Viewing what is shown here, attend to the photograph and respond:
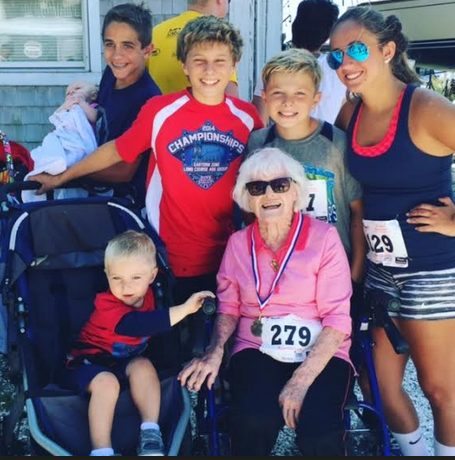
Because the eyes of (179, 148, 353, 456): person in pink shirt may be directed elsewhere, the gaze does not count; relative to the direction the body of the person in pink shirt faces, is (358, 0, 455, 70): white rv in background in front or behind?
behind

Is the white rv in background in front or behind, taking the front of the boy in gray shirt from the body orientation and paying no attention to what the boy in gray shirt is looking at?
behind

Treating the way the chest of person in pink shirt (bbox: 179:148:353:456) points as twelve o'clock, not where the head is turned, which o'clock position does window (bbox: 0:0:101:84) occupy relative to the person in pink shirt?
The window is roughly at 5 o'clock from the person in pink shirt.

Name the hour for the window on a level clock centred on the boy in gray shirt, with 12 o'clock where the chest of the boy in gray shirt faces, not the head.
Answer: The window is roughly at 5 o'clock from the boy in gray shirt.

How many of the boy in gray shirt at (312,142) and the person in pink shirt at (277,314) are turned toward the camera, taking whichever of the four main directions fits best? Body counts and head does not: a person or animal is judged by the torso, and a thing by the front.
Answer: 2

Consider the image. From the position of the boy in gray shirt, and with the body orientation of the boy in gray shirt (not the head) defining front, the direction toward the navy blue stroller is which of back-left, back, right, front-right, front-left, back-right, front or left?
right

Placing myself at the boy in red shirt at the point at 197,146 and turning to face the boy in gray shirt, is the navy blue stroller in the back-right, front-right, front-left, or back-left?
back-right

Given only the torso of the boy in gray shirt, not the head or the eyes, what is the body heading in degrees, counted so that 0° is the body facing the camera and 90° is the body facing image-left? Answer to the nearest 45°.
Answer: approximately 0°
